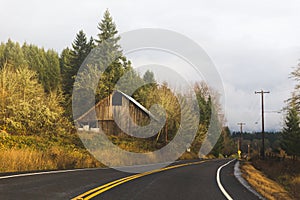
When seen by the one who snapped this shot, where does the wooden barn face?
facing the viewer
